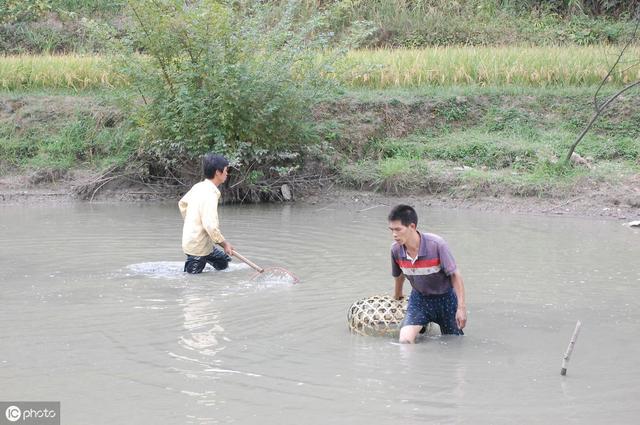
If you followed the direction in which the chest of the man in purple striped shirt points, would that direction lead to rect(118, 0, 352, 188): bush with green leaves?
no

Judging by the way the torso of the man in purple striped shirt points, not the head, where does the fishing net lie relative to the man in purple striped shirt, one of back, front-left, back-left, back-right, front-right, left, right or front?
right

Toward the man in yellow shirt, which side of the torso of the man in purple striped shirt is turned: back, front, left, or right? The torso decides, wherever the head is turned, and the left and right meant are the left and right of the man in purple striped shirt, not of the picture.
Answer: right

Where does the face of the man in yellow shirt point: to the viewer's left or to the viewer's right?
to the viewer's right

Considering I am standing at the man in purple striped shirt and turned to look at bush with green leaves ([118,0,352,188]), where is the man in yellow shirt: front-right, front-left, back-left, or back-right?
front-left

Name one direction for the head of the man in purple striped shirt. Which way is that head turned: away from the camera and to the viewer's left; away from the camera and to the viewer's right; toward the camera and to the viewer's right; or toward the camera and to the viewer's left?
toward the camera and to the viewer's left

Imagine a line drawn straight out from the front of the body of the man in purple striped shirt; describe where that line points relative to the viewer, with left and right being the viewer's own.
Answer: facing the viewer and to the left of the viewer

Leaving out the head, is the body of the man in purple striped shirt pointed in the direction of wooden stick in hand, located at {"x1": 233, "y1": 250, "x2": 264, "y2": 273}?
no

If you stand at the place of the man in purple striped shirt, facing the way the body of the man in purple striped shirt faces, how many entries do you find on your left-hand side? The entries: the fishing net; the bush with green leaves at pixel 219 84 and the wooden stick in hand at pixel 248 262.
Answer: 0
